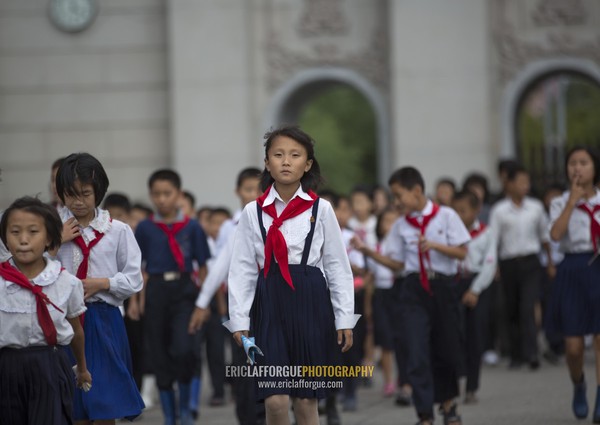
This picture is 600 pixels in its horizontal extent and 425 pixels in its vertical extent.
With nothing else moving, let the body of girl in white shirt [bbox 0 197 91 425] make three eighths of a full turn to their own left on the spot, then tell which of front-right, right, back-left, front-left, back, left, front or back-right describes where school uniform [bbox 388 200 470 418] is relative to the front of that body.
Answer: front

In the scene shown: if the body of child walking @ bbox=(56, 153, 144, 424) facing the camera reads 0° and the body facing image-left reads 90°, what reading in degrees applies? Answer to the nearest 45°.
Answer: approximately 45°

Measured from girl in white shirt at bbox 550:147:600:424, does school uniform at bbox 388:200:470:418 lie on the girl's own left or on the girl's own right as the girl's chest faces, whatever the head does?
on the girl's own right

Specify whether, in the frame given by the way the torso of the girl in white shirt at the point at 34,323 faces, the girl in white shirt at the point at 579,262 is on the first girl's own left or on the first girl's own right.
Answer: on the first girl's own left

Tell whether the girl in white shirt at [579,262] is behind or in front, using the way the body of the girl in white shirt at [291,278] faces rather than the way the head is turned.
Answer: behind

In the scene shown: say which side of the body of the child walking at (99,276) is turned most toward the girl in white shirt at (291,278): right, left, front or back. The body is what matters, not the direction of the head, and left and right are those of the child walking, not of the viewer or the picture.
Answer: left

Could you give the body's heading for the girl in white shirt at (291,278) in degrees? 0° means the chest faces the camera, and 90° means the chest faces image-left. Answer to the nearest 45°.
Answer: approximately 0°
